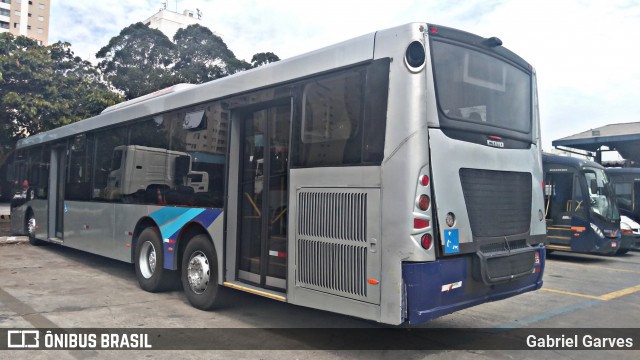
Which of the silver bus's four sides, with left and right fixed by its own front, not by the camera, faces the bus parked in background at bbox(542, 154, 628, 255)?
right

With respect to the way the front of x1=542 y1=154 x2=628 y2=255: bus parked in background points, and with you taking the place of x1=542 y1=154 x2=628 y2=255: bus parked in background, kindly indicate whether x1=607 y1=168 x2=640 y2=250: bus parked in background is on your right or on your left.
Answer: on your left

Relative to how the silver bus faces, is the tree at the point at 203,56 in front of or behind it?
in front

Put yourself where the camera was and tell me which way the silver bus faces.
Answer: facing away from the viewer and to the left of the viewer

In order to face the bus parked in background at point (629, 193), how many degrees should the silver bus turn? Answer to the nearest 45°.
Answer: approximately 90° to its right

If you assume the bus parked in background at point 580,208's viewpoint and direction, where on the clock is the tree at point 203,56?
The tree is roughly at 5 o'clock from the bus parked in background.

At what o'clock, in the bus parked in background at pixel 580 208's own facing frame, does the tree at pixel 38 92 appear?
The tree is roughly at 4 o'clock from the bus parked in background.

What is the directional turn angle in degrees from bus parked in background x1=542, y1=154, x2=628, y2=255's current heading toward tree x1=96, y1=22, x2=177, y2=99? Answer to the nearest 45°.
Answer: approximately 135° to its right

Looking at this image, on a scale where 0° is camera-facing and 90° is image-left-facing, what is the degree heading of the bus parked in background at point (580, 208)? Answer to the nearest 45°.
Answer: approximately 315°
